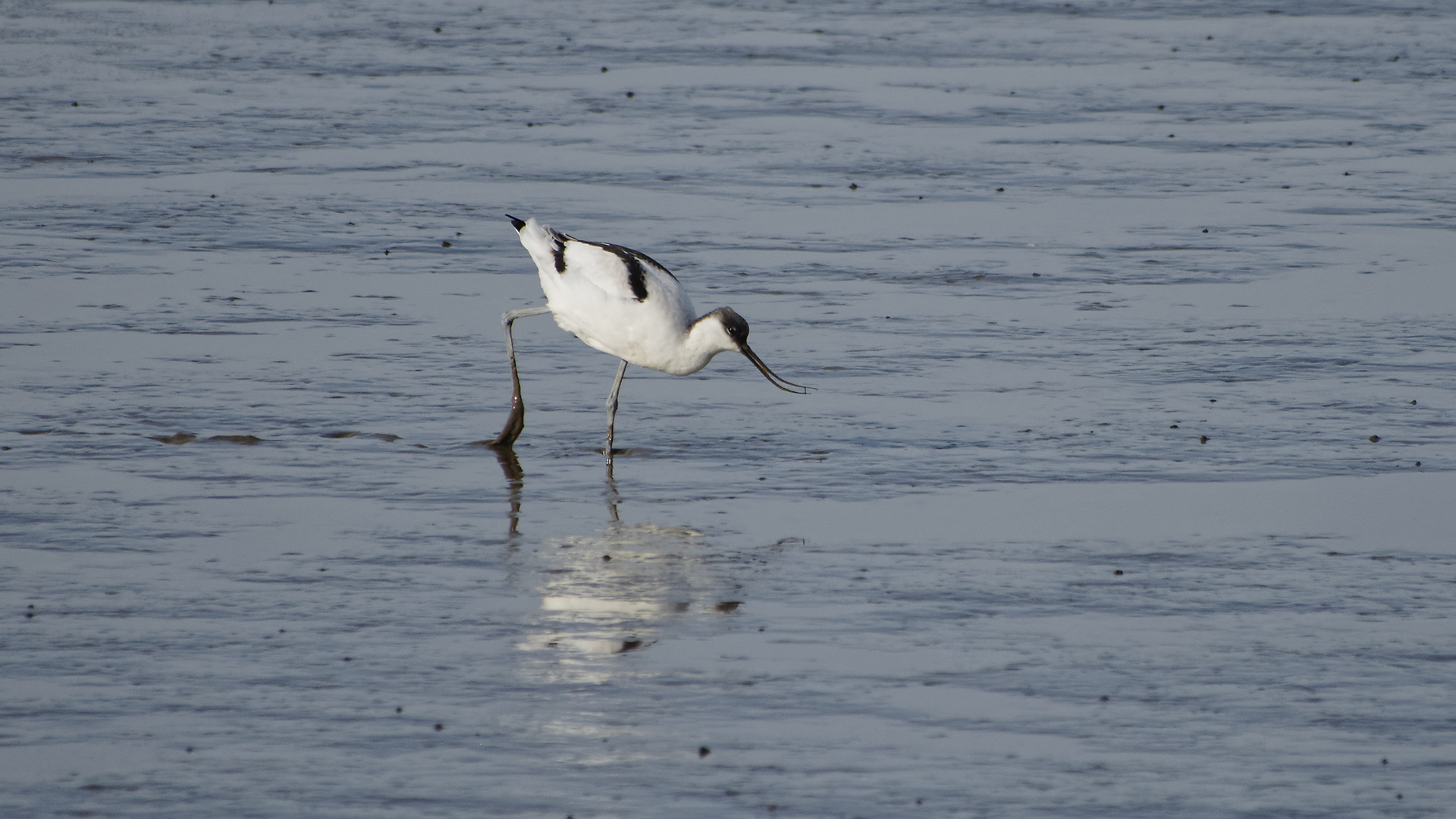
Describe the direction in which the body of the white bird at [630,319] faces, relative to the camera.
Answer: to the viewer's right
